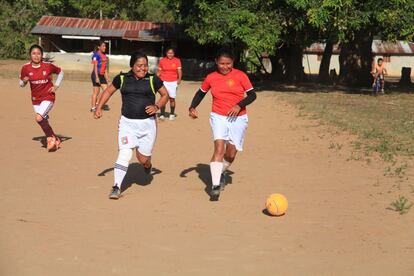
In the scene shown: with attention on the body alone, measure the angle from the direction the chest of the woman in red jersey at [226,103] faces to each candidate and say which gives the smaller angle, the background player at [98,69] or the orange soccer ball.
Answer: the orange soccer ball

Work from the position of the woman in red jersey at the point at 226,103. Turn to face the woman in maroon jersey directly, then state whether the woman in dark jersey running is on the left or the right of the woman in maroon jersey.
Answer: left

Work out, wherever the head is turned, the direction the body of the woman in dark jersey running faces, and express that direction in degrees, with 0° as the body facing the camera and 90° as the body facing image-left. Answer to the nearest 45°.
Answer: approximately 0°

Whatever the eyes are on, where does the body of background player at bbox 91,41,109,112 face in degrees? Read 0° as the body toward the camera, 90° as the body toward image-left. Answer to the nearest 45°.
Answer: approximately 315°

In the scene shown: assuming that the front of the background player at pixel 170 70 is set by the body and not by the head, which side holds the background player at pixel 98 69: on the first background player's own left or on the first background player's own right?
on the first background player's own right

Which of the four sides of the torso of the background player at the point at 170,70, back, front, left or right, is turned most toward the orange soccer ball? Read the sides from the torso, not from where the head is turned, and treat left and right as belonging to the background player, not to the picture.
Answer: front

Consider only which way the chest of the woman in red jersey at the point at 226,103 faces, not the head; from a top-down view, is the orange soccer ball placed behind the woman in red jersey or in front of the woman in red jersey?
in front

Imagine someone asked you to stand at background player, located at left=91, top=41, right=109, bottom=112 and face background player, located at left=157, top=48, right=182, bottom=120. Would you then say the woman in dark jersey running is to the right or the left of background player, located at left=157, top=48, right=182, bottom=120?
right

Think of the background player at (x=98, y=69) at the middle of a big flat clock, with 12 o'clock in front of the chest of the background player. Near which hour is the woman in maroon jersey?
The woman in maroon jersey is roughly at 2 o'clock from the background player.

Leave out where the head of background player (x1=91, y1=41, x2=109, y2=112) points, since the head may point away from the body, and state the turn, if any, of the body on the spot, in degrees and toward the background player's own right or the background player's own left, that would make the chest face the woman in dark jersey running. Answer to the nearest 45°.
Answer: approximately 45° to the background player's own right

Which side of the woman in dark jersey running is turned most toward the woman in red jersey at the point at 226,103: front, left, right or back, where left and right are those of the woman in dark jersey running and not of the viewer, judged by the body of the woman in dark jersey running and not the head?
left

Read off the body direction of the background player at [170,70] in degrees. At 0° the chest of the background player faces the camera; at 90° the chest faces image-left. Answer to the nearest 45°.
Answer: approximately 0°

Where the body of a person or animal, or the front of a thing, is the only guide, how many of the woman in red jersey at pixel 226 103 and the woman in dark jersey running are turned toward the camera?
2
